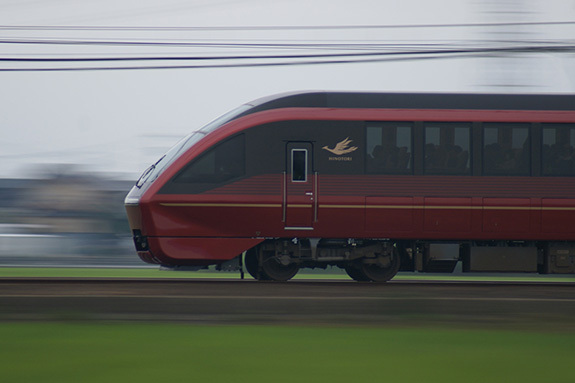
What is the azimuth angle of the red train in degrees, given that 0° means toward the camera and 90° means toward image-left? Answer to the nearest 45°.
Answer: approximately 90°

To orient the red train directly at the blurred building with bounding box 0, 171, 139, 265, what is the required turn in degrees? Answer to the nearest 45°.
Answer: approximately 45° to its right
